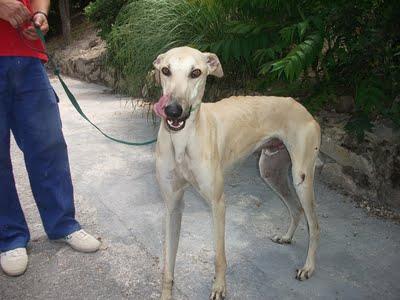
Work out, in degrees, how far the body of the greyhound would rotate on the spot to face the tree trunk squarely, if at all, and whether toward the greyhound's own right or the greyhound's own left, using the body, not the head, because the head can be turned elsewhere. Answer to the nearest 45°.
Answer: approximately 90° to the greyhound's own right

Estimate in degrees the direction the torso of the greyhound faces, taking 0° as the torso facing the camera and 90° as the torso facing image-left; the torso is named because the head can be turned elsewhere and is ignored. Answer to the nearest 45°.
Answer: approximately 45°

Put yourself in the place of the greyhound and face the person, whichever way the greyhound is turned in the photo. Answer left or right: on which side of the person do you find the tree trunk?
right

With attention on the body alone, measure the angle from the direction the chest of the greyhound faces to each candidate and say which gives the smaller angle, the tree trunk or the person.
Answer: the person
